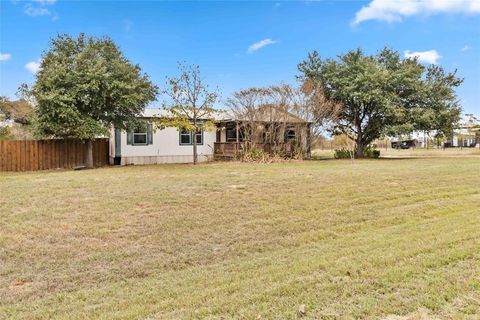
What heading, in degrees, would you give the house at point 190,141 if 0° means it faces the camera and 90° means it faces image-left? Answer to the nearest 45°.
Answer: approximately 0°

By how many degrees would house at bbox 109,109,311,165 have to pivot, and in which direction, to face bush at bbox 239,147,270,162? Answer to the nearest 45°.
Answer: approximately 45° to its left

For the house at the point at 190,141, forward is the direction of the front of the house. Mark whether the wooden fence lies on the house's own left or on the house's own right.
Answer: on the house's own right

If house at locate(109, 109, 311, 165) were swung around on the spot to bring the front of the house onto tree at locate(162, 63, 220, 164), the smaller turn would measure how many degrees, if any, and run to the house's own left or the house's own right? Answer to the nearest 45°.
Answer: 0° — it already faces it

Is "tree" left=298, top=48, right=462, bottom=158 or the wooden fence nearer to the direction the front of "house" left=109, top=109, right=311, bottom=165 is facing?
the wooden fence

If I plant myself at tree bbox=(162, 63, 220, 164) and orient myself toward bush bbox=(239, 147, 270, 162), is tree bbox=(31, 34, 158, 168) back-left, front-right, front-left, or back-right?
back-right

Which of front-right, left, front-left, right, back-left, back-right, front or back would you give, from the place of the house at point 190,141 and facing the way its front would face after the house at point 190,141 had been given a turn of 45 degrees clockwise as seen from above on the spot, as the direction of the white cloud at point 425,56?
back-left

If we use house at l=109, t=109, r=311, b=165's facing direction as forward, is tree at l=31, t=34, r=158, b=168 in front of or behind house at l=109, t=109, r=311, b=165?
in front
